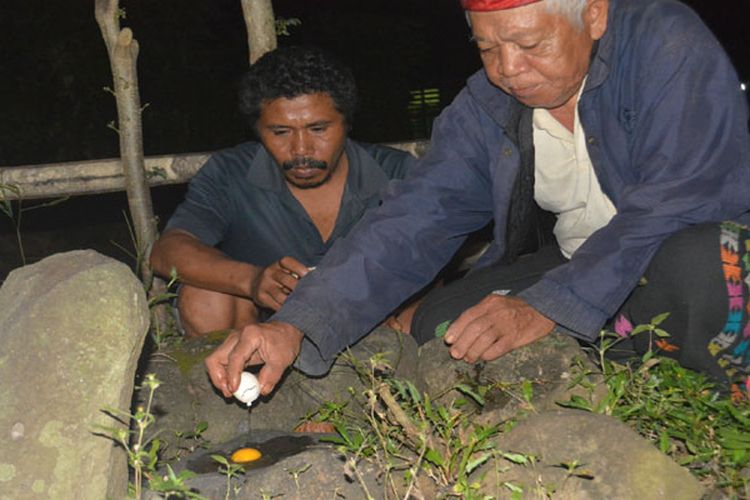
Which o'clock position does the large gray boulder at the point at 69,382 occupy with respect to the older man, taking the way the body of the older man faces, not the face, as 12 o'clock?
The large gray boulder is roughly at 12 o'clock from the older man.

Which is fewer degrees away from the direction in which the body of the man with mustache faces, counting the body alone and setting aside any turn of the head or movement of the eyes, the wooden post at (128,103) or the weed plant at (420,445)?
the weed plant

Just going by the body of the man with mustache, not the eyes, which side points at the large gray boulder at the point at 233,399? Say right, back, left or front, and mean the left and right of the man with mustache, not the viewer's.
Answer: front

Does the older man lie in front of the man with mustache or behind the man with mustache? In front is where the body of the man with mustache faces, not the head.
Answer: in front

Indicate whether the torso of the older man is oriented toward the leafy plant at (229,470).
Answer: yes

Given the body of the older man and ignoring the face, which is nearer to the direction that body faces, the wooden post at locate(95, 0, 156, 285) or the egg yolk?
the egg yolk

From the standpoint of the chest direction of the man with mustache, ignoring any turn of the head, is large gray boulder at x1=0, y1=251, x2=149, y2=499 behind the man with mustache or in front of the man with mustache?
in front

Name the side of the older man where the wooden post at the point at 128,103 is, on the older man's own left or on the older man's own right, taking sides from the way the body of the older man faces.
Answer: on the older man's own right

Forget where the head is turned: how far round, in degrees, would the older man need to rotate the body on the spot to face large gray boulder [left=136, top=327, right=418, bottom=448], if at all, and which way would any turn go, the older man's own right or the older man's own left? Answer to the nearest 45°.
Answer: approximately 45° to the older man's own right

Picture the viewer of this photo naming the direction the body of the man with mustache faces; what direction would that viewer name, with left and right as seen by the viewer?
facing the viewer

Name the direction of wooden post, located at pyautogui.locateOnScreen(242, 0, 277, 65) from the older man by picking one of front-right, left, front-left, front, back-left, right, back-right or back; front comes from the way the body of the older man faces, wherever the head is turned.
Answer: right

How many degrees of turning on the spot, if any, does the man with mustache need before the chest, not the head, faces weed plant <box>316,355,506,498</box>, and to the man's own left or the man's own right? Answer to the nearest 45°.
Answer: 0° — they already face it

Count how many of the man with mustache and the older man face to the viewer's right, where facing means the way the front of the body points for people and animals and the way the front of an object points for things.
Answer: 0

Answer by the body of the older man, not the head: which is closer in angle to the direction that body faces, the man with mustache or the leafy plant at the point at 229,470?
the leafy plant
